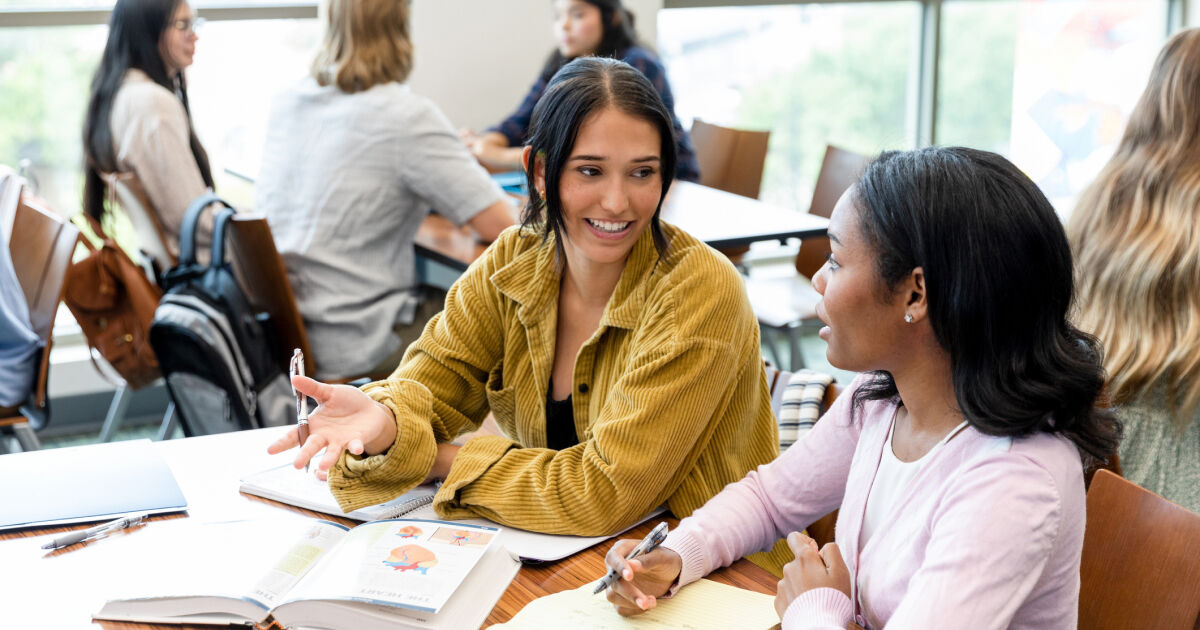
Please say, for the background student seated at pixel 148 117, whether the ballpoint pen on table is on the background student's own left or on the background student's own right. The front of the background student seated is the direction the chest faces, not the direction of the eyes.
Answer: on the background student's own right

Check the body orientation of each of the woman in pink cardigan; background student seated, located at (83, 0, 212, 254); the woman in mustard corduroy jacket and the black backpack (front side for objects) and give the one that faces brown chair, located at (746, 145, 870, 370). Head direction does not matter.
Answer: the background student seated

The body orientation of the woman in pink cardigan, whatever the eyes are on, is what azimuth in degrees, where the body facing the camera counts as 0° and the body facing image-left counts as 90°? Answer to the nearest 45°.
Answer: approximately 45°

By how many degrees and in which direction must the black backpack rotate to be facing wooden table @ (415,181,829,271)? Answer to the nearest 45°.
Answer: approximately 135° to its left

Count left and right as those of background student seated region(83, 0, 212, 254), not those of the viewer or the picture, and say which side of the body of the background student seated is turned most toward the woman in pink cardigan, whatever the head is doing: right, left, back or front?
right

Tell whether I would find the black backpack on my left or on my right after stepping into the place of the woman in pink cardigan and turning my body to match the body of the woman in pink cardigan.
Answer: on my right

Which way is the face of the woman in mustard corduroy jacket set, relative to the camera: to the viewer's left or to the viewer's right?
to the viewer's right

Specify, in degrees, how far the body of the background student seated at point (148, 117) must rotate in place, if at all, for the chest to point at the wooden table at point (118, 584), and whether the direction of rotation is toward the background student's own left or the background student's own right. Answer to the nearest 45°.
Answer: approximately 90° to the background student's own right

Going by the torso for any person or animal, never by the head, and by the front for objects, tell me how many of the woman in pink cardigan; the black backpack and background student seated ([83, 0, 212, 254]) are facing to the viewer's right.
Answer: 1

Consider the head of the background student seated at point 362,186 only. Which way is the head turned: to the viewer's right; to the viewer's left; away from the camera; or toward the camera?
away from the camera

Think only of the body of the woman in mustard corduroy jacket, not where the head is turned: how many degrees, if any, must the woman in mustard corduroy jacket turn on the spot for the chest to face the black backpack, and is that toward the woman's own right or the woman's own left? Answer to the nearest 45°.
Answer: approximately 90° to the woman's own right

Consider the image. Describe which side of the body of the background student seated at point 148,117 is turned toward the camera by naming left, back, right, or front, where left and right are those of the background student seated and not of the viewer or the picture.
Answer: right

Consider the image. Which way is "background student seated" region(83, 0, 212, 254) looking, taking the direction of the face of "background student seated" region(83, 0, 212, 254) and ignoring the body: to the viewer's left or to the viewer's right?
to the viewer's right
